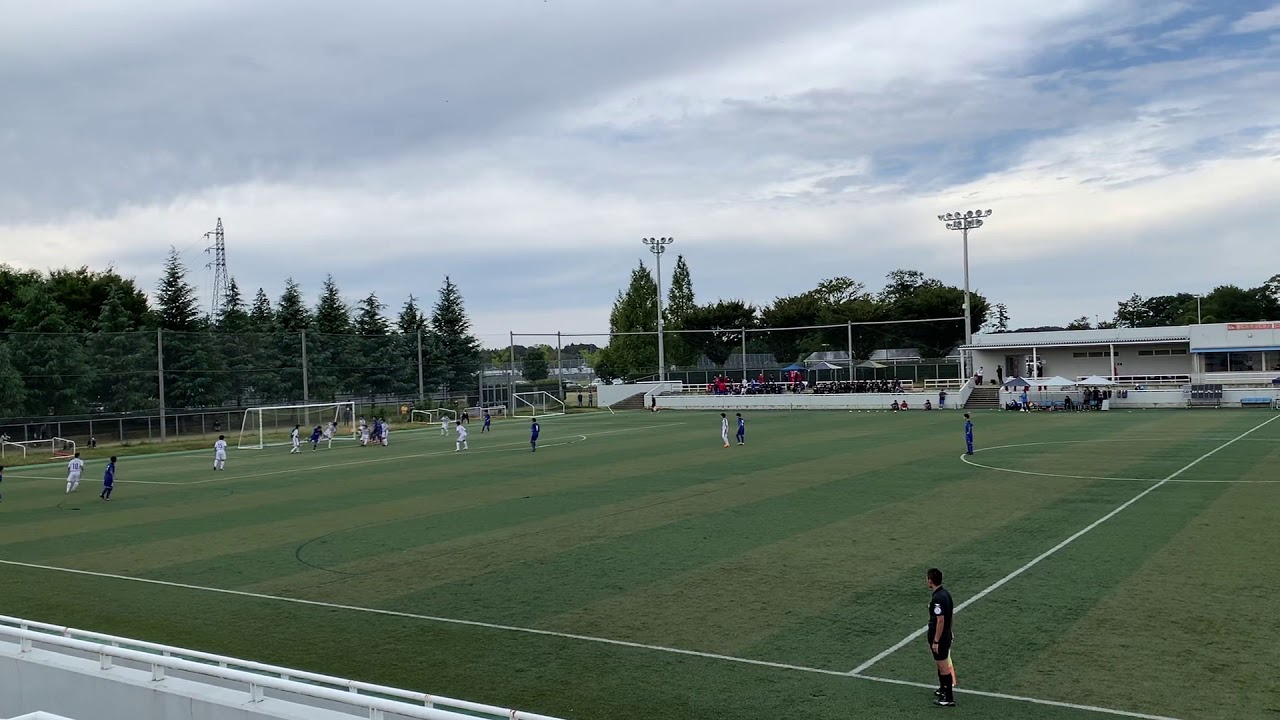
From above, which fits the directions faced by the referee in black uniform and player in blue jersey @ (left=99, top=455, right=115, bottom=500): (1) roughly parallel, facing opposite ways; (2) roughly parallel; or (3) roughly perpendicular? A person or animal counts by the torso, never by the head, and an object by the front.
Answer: roughly perpendicular

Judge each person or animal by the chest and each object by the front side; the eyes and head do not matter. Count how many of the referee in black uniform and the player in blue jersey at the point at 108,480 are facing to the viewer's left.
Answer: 1

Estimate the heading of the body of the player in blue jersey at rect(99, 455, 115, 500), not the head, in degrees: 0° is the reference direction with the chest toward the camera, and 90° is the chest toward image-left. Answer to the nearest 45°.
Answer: approximately 225°

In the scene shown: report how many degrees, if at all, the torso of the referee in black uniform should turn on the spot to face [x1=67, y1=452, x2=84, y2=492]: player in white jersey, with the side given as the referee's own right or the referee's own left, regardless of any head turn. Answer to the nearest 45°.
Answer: approximately 45° to the referee's own right

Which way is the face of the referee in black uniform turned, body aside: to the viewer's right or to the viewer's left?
to the viewer's left

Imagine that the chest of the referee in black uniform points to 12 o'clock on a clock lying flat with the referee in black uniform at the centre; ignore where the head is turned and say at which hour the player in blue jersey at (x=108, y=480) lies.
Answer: The player in blue jersey is roughly at 1 o'clock from the referee in black uniform.

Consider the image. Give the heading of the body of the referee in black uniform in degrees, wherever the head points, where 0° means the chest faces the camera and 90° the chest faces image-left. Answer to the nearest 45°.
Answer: approximately 90°

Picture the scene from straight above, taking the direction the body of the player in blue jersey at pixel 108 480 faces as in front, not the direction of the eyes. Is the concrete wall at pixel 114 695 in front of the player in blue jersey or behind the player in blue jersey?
behind

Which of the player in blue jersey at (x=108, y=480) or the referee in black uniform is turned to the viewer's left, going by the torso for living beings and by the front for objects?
the referee in black uniform

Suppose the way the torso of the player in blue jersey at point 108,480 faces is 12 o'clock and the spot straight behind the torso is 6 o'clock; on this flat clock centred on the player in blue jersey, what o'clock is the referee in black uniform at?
The referee in black uniform is roughly at 4 o'clock from the player in blue jersey.
